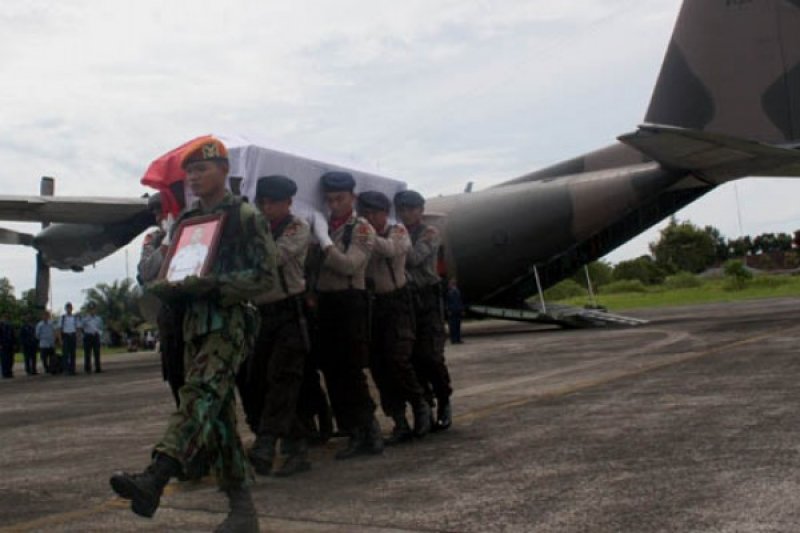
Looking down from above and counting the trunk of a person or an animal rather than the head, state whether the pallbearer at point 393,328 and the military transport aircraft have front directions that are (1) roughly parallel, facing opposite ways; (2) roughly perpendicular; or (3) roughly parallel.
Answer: roughly perpendicular

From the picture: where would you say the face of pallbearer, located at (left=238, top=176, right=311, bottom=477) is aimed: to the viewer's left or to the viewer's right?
to the viewer's left

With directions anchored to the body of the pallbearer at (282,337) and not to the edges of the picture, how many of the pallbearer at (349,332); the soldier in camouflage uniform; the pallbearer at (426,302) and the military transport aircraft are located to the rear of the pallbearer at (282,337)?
3

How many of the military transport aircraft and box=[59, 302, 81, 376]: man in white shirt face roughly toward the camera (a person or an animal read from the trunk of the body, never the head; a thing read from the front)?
1

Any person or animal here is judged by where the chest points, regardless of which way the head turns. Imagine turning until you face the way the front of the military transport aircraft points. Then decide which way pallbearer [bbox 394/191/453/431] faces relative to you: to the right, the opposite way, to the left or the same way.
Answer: to the left

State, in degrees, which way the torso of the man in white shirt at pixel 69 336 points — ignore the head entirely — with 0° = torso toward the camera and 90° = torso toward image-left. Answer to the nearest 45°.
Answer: approximately 0°

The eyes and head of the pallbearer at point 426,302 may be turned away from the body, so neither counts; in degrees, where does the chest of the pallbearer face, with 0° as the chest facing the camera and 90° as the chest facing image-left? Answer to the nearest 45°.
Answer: approximately 45°
